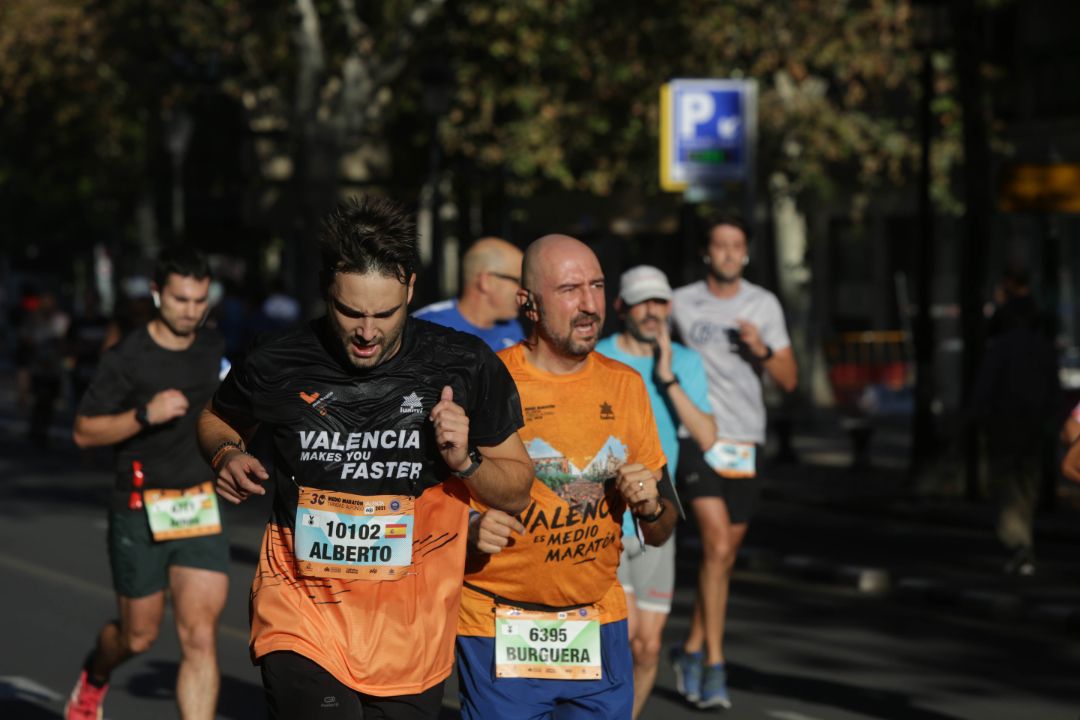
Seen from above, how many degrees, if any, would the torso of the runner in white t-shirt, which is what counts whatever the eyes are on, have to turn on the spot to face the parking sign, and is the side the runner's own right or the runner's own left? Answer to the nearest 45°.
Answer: approximately 180°

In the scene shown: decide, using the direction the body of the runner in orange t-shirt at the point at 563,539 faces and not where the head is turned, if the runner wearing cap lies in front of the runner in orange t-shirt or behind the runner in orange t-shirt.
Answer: behind

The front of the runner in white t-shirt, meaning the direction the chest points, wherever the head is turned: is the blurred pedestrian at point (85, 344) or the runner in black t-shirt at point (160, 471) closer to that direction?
the runner in black t-shirt

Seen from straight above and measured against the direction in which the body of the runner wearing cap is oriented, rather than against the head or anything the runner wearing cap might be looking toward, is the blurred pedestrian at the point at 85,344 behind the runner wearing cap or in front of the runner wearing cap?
behind

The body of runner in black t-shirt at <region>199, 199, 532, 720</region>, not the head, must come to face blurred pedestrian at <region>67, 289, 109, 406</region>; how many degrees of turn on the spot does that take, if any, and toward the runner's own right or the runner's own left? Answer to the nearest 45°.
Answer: approximately 180°

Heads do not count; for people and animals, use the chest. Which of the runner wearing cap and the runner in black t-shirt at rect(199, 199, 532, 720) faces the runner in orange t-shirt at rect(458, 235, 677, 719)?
the runner wearing cap

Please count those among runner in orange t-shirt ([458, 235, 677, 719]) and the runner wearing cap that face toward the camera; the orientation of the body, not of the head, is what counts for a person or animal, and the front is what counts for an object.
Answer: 2

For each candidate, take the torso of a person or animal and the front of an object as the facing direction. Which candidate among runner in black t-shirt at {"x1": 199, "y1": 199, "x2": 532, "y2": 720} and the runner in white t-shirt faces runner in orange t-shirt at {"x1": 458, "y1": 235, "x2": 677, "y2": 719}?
the runner in white t-shirt

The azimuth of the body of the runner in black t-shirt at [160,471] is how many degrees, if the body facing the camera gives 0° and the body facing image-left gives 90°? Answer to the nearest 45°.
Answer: approximately 315°

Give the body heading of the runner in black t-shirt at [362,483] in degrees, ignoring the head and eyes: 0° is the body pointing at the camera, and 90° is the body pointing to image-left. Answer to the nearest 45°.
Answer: approximately 0°

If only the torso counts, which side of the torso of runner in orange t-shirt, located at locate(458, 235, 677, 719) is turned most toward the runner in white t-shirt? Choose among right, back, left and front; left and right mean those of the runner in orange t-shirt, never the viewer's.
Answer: back

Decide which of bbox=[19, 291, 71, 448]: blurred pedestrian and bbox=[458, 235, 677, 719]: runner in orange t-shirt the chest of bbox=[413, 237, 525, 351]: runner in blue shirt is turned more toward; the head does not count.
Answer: the runner in orange t-shirt
